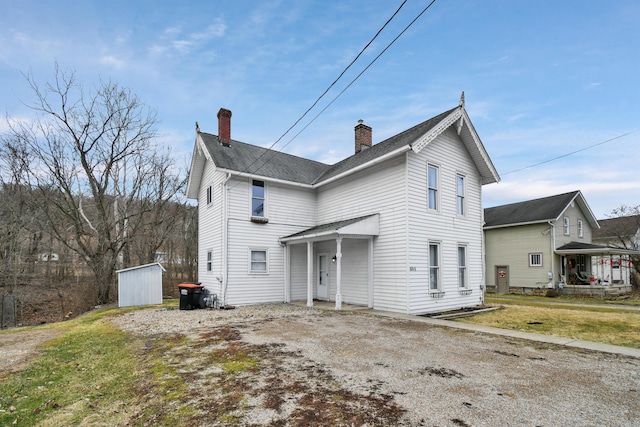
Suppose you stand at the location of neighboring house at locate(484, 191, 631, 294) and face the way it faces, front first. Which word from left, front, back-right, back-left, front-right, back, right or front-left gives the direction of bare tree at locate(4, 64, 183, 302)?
right

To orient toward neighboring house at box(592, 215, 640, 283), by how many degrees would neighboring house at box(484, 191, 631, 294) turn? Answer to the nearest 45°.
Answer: approximately 90° to its left

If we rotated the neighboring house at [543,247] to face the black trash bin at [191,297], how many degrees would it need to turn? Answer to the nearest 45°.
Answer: approximately 90° to its right

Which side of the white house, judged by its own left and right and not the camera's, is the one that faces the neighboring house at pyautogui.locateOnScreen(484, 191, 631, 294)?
left

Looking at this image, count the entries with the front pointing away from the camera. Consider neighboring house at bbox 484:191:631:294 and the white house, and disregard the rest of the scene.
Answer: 0

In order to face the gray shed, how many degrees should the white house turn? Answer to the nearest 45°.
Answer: approximately 135° to its right

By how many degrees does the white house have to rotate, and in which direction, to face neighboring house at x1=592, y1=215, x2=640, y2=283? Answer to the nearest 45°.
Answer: approximately 90° to its left

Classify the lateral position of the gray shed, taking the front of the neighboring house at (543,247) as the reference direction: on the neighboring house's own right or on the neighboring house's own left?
on the neighboring house's own right

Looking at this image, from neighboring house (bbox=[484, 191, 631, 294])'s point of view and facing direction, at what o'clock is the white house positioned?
The white house is roughly at 2 o'clock from the neighboring house.

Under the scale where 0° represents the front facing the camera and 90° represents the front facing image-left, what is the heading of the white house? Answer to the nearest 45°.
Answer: approximately 315°
